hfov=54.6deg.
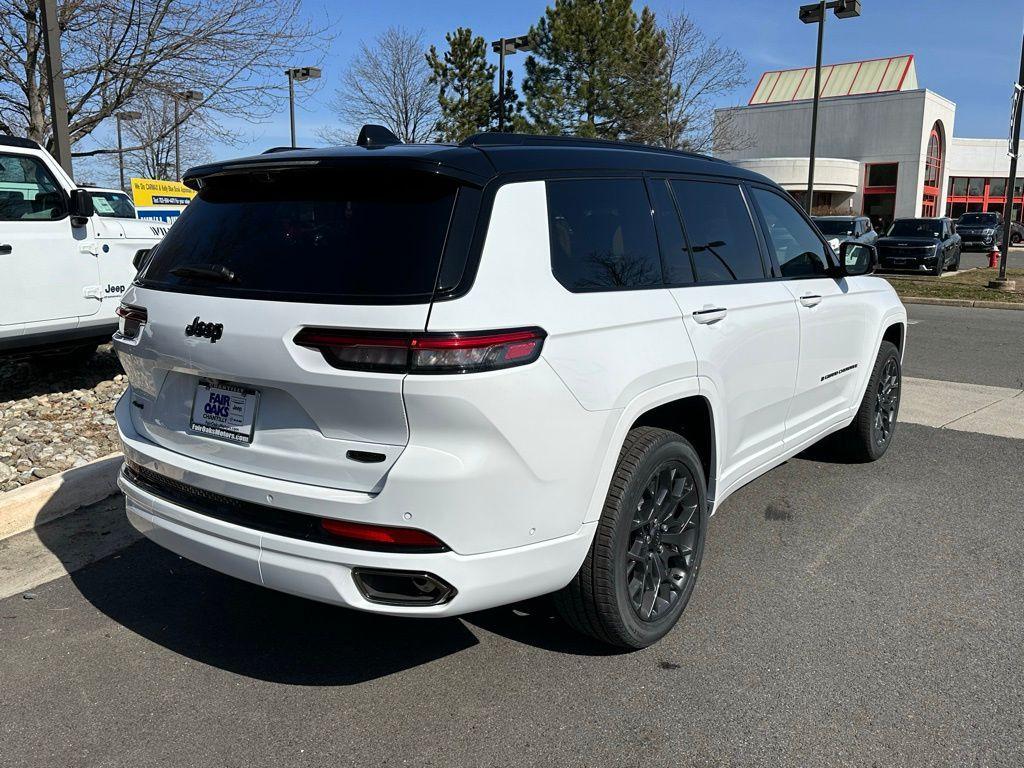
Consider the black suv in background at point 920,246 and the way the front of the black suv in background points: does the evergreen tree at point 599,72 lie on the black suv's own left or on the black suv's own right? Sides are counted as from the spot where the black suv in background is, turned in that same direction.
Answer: on the black suv's own right

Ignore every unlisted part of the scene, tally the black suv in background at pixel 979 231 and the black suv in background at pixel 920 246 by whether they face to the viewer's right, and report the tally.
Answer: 0

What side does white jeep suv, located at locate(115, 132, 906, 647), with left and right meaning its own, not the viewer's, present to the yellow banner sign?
left

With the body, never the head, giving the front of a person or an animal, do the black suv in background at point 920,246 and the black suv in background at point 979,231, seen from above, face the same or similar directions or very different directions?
same or similar directions

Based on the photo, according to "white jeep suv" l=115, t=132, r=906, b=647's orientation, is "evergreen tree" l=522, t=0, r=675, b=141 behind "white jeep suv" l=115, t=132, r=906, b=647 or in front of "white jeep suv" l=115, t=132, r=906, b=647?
in front

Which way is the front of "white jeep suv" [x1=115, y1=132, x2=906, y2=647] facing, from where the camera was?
facing away from the viewer and to the right of the viewer

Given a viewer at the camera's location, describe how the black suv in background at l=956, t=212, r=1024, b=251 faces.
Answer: facing the viewer and to the left of the viewer

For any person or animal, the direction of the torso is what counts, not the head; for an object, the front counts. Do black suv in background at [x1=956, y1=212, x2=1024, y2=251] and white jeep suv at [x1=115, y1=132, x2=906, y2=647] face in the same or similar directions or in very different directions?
very different directions

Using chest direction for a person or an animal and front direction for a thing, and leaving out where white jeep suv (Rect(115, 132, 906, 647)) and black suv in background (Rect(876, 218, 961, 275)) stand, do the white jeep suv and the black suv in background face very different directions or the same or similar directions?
very different directions

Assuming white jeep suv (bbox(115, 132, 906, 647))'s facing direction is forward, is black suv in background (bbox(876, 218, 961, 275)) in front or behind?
in front

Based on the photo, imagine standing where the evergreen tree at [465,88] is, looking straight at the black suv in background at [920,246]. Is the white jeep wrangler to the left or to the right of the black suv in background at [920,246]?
right
